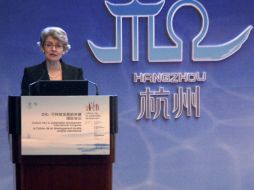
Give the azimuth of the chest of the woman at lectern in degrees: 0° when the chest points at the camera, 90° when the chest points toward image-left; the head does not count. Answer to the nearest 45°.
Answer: approximately 0°

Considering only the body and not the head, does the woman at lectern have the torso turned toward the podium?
yes

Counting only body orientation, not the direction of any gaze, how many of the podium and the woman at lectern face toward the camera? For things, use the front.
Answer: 2

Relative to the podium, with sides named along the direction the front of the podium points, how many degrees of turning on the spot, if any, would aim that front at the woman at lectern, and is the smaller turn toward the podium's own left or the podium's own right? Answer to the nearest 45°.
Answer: approximately 180°
